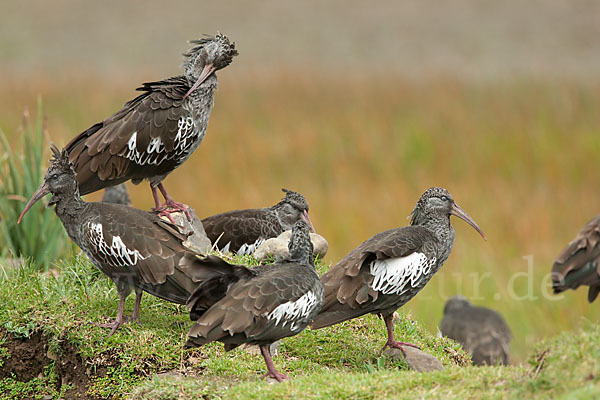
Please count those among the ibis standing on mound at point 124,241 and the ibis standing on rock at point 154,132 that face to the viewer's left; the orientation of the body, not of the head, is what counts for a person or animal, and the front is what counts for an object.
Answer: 1

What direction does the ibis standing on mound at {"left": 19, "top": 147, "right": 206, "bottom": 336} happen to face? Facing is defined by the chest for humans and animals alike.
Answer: to the viewer's left

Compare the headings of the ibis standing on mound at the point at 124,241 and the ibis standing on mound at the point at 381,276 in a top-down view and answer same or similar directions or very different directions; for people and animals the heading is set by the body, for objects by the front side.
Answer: very different directions

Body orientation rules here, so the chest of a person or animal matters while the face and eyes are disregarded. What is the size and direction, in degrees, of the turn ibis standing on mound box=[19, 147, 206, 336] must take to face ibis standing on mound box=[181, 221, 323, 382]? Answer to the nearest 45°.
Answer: approximately 135° to its left

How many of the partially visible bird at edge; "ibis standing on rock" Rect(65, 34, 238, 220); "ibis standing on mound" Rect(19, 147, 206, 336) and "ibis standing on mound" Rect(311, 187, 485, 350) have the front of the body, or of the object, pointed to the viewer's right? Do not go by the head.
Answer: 3

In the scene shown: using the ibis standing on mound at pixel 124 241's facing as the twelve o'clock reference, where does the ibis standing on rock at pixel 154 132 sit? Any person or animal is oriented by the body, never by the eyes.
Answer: the ibis standing on rock at pixel 154 132 is roughly at 3 o'clock from the ibis standing on mound at pixel 124 241.

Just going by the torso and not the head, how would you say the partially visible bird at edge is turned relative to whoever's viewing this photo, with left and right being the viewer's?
facing to the right of the viewer

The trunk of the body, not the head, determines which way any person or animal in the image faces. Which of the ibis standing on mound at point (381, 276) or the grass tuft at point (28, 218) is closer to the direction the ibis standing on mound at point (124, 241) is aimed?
the grass tuft

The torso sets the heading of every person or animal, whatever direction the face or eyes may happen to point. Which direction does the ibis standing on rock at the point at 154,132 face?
to the viewer's right

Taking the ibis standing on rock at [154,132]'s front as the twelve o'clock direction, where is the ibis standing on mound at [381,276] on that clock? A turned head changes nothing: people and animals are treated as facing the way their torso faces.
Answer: the ibis standing on mound at [381,276] is roughly at 1 o'clock from the ibis standing on rock at [154,132].

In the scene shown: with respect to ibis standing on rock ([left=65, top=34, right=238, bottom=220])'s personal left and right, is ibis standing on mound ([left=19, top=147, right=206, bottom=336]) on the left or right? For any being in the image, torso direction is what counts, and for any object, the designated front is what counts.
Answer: on its right

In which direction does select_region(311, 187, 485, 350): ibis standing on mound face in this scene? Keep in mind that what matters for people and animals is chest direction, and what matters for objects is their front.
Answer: to the viewer's right

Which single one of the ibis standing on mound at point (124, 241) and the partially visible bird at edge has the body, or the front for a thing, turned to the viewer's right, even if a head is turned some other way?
the partially visible bird at edge
